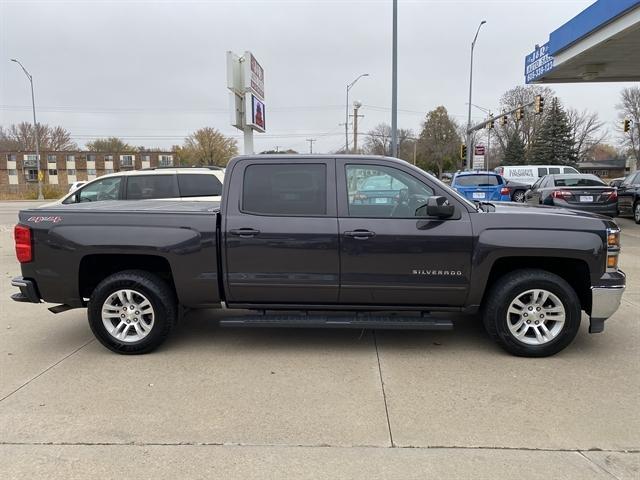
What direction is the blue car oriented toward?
away from the camera

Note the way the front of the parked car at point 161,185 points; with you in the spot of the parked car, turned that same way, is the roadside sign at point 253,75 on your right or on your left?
on your right

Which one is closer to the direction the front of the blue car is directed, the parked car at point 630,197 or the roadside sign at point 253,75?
the roadside sign

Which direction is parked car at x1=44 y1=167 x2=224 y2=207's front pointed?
to the viewer's left

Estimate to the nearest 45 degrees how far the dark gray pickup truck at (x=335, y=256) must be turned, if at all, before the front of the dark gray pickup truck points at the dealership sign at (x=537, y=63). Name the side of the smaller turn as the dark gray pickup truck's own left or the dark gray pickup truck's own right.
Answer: approximately 45° to the dark gray pickup truck's own left

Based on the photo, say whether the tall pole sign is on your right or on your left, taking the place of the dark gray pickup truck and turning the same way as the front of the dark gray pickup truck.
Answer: on your left

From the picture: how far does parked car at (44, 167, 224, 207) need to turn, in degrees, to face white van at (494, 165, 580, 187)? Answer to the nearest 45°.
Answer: approximately 135° to its right

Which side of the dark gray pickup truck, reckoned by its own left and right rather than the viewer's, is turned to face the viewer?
right

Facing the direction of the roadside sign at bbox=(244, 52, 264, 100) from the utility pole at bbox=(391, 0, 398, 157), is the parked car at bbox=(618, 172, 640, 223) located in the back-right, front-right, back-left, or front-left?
back-left
